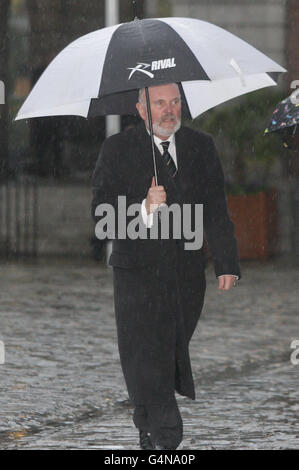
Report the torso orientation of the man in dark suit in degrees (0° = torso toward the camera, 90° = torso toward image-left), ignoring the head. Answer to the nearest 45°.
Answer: approximately 0°
